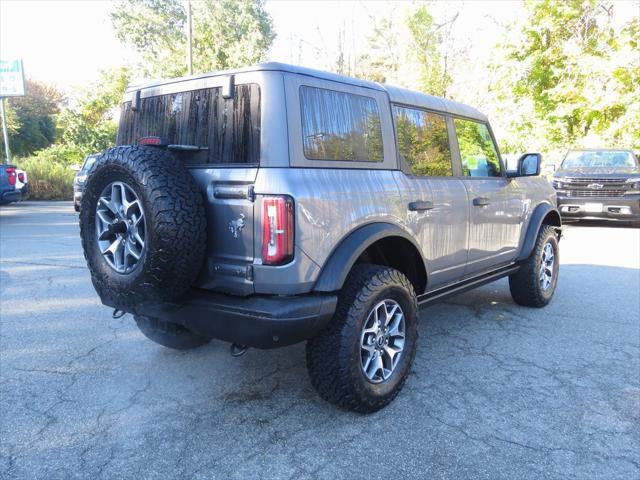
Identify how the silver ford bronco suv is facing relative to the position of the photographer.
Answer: facing away from the viewer and to the right of the viewer

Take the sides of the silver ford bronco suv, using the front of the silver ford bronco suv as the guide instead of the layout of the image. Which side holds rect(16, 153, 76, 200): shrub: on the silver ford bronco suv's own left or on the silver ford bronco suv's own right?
on the silver ford bronco suv's own left

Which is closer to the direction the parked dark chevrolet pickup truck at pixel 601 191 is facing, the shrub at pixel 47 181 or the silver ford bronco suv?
the silver ford bronco suv

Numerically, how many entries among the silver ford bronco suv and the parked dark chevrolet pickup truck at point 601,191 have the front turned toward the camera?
1

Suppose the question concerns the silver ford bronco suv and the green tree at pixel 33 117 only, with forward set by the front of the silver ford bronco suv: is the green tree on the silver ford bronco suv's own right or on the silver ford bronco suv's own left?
on the silver ford bronco suv's own left

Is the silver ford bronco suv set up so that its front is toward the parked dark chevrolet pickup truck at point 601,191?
yes

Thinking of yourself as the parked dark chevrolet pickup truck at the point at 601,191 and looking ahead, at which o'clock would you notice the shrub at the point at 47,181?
The shrub is roughly at 3 o'clock from the parked dark chevrolet pickup truck.

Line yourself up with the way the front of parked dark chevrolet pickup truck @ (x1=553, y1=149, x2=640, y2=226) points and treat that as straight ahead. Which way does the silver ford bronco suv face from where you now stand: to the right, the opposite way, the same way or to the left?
the opposite way

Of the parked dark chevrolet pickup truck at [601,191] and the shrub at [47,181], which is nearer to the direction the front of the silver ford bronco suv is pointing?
the parked dark chevrolet pickup truck

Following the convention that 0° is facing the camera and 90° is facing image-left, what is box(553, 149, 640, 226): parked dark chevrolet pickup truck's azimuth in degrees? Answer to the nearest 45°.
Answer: approximately 0°
